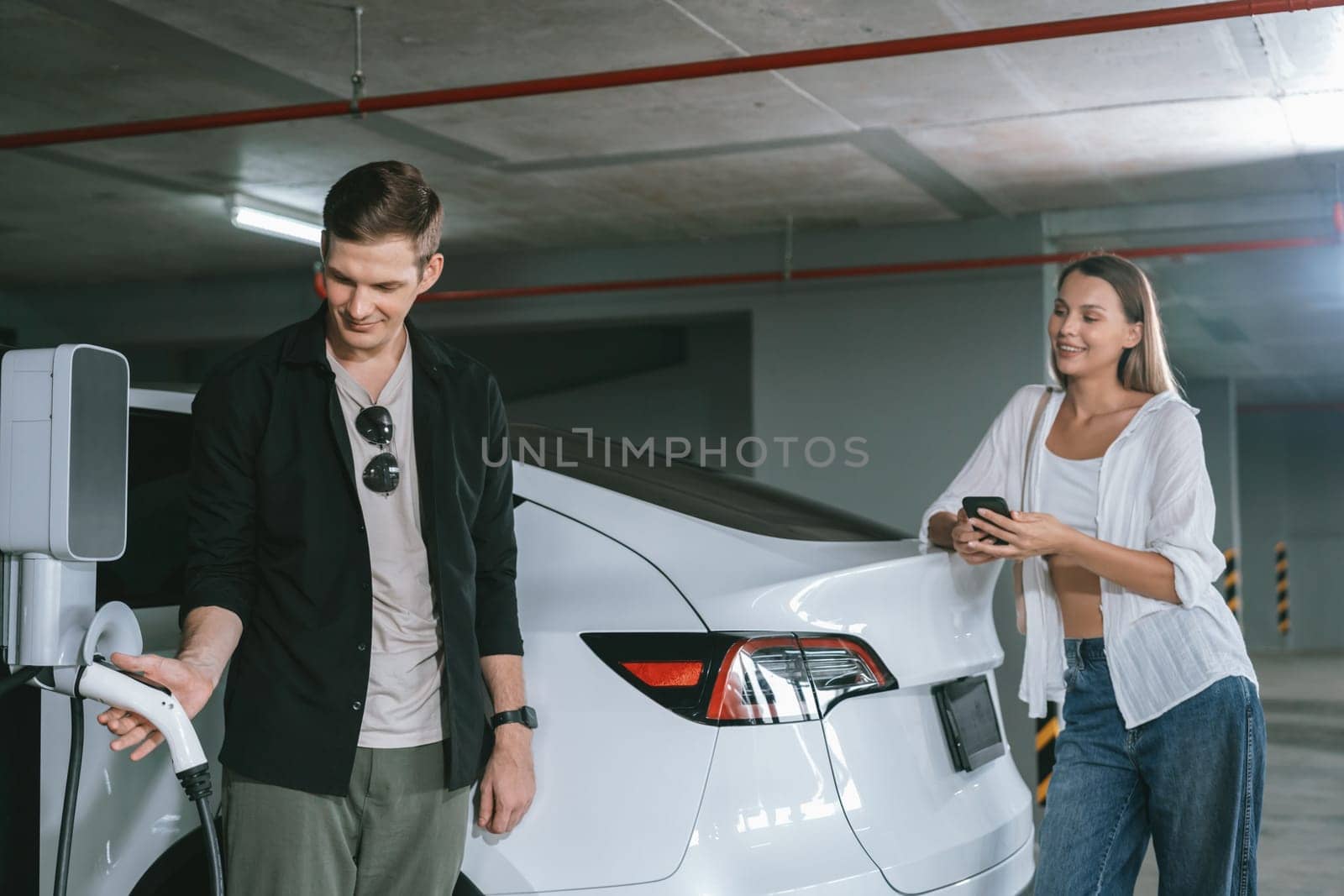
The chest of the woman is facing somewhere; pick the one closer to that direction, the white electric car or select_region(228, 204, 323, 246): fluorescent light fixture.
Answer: the white electric car

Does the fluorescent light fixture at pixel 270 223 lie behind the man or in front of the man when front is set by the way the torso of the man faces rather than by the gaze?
behind

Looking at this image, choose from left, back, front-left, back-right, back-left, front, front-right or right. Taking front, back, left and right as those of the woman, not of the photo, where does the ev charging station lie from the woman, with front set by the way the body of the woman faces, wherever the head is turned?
front

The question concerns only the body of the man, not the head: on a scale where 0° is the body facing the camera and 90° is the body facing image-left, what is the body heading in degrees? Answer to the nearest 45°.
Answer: approximately 0°

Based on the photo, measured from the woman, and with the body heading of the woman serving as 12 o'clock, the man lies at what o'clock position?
The man is roughly at 12 o'clock from the woman.

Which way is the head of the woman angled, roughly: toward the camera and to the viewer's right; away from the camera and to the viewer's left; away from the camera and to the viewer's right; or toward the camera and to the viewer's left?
toward the camera and to the viewer's left

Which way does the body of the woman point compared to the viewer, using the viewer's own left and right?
facing the viewer and to the left of the viewer

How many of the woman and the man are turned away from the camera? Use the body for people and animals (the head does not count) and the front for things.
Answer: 0

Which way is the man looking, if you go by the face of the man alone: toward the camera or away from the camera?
toward the camera
